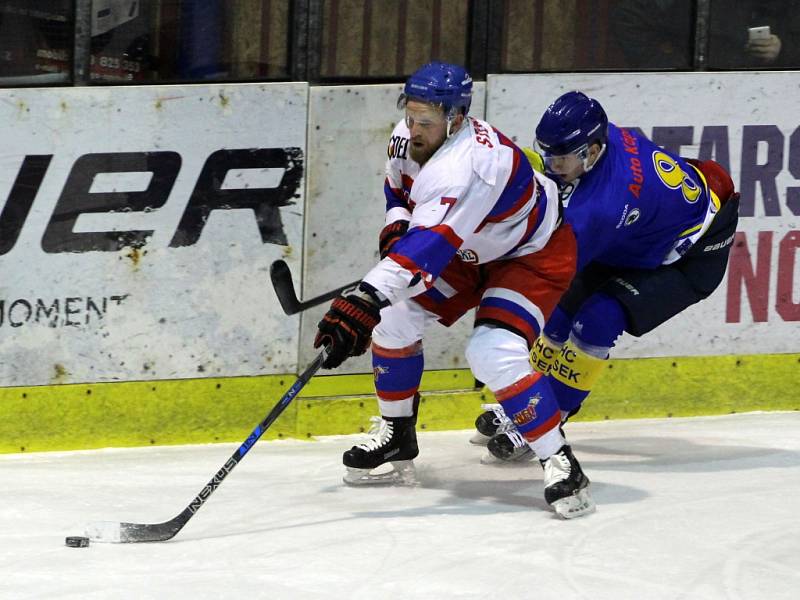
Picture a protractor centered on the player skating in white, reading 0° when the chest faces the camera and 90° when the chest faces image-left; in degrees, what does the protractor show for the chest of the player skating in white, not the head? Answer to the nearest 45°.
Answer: approximately 45°

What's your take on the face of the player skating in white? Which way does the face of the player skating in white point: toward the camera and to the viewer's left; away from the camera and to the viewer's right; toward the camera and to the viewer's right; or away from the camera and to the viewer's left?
toward the camera and to the viewer's left

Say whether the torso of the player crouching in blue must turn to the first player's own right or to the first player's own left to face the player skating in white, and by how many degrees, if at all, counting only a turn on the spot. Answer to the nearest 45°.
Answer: approximately 45° to the first player's own left

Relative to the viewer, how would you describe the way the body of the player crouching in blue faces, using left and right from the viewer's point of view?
facing to the left of the viewer

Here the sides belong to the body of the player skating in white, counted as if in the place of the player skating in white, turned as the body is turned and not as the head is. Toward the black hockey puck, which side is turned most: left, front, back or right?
front
